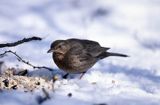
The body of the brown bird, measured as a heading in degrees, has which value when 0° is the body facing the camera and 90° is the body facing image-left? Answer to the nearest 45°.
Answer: approximately 90°
